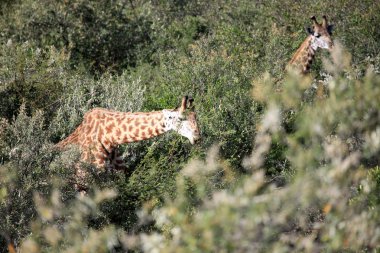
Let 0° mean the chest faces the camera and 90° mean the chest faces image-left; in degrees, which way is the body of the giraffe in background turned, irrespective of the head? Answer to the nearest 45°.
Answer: approximately 315°

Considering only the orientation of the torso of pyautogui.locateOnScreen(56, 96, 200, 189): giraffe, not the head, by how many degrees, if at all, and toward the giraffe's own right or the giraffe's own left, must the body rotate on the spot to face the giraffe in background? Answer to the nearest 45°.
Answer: approximately 45° to the giraffe's own left

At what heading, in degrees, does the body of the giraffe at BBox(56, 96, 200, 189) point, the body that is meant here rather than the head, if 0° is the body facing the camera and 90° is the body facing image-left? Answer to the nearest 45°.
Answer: approximately 270°

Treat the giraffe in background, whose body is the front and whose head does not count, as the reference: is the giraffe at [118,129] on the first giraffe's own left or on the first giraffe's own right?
on the first giraffe's own right
